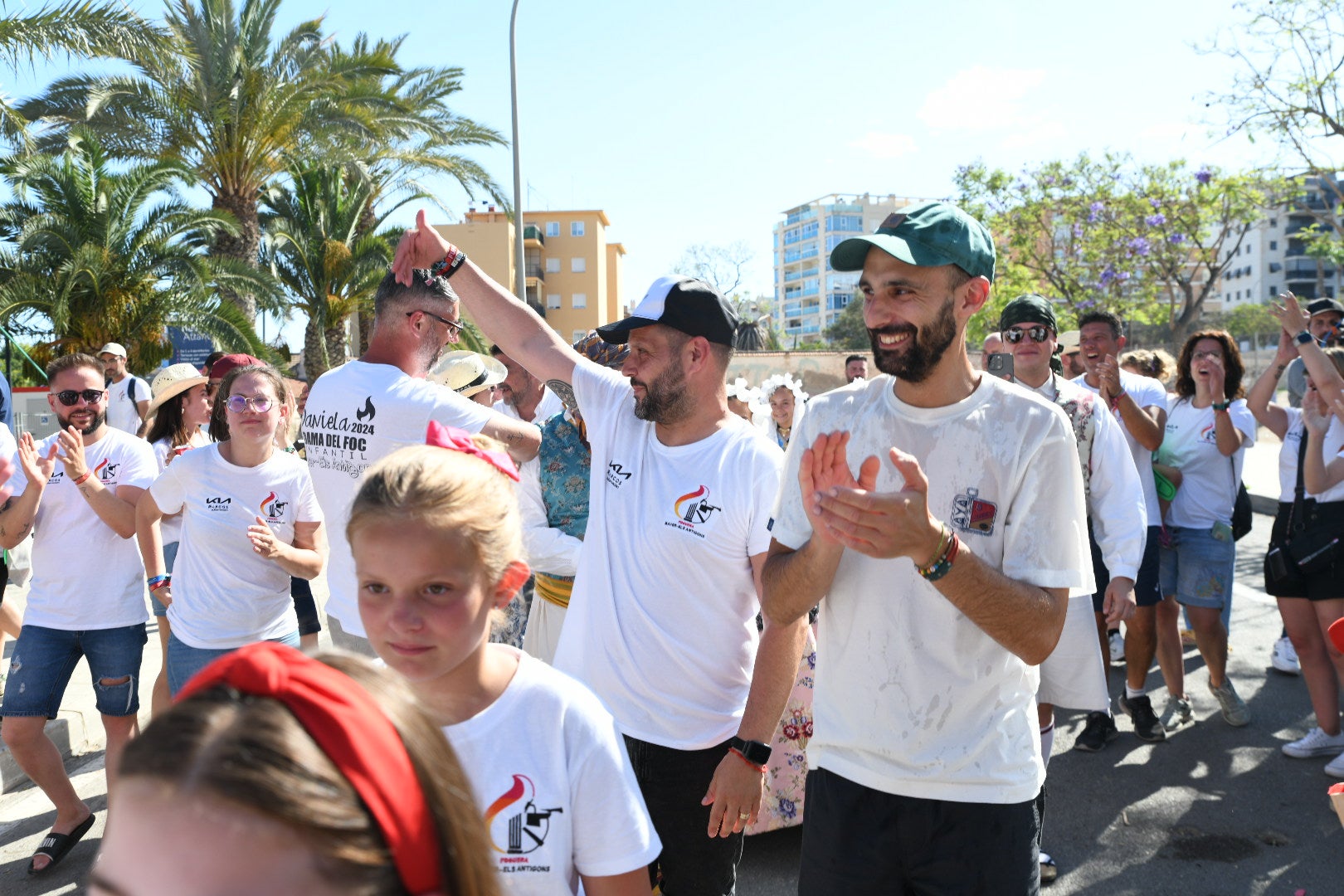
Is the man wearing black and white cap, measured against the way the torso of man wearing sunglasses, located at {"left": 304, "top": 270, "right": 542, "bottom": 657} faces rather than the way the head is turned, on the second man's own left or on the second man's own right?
on the second man's own right

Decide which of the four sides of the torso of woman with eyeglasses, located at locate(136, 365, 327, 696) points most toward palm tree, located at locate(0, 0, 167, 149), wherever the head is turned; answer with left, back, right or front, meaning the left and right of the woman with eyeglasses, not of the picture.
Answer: back

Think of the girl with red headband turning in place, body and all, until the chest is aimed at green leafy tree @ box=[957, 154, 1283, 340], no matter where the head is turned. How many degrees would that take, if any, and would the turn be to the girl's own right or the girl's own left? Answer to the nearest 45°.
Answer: approximately 180°

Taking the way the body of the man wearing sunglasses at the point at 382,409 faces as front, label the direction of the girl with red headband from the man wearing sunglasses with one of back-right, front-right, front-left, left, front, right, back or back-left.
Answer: back-right

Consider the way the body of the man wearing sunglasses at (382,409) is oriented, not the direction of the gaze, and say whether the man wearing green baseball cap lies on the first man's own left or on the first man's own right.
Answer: on the first man's own right

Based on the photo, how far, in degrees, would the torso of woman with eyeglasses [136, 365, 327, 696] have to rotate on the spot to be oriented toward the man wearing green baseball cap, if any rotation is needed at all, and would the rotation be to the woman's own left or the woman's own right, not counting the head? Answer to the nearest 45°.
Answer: approximately 45° to the woman's own left

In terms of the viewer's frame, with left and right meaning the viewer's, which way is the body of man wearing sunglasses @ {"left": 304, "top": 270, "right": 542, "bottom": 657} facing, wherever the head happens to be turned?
facing away from the viewer and to the right of the viewer

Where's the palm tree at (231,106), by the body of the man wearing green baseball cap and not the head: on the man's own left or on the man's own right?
on the man's own right

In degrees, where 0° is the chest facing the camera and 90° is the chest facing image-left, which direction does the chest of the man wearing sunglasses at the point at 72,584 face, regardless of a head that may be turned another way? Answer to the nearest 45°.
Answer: approximately 0°

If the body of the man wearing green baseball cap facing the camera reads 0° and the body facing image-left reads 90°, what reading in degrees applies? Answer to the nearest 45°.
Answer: approximately 45°

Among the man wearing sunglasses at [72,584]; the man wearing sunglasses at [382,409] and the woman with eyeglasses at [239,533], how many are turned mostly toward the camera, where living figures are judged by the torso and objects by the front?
2

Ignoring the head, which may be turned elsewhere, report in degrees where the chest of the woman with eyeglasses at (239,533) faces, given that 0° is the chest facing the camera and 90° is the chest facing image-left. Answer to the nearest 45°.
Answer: approximately 0°

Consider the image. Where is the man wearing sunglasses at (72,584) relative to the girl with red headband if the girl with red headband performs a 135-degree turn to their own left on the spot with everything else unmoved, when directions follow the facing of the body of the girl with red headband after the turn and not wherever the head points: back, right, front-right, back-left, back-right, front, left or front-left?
left
